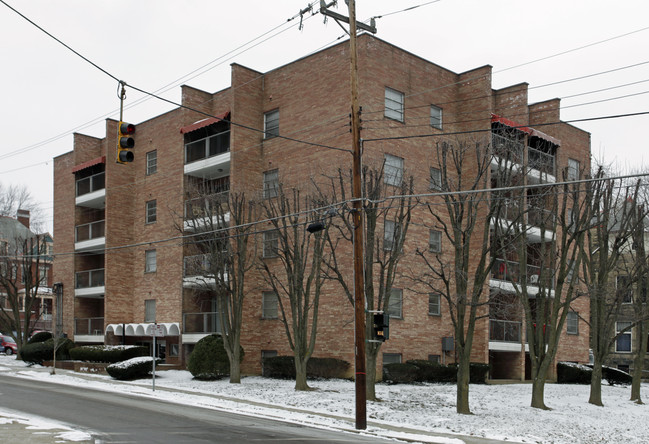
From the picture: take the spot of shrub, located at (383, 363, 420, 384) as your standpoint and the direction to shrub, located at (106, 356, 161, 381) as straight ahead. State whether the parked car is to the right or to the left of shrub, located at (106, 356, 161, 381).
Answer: right

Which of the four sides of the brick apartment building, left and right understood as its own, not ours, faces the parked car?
right

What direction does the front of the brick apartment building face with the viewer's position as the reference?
facing the viewer and to the left of the viewer

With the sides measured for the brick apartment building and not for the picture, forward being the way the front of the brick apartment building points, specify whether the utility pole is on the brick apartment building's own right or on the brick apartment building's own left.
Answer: on the brick apartment building's own left

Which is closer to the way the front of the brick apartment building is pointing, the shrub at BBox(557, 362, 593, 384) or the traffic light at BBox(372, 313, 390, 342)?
the traffic light

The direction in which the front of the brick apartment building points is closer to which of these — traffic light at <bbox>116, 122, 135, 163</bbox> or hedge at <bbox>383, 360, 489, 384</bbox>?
the traffic light

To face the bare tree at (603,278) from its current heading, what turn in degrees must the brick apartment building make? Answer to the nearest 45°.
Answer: approximately 90° to its left

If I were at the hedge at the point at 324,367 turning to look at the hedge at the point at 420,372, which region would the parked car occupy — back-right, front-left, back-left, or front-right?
back-left
